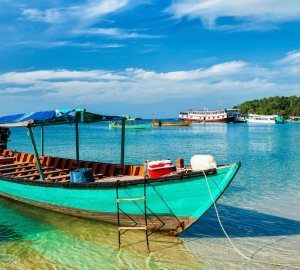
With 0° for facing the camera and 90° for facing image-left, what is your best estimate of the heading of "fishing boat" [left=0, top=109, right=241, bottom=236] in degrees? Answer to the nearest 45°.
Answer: approximately 315°
